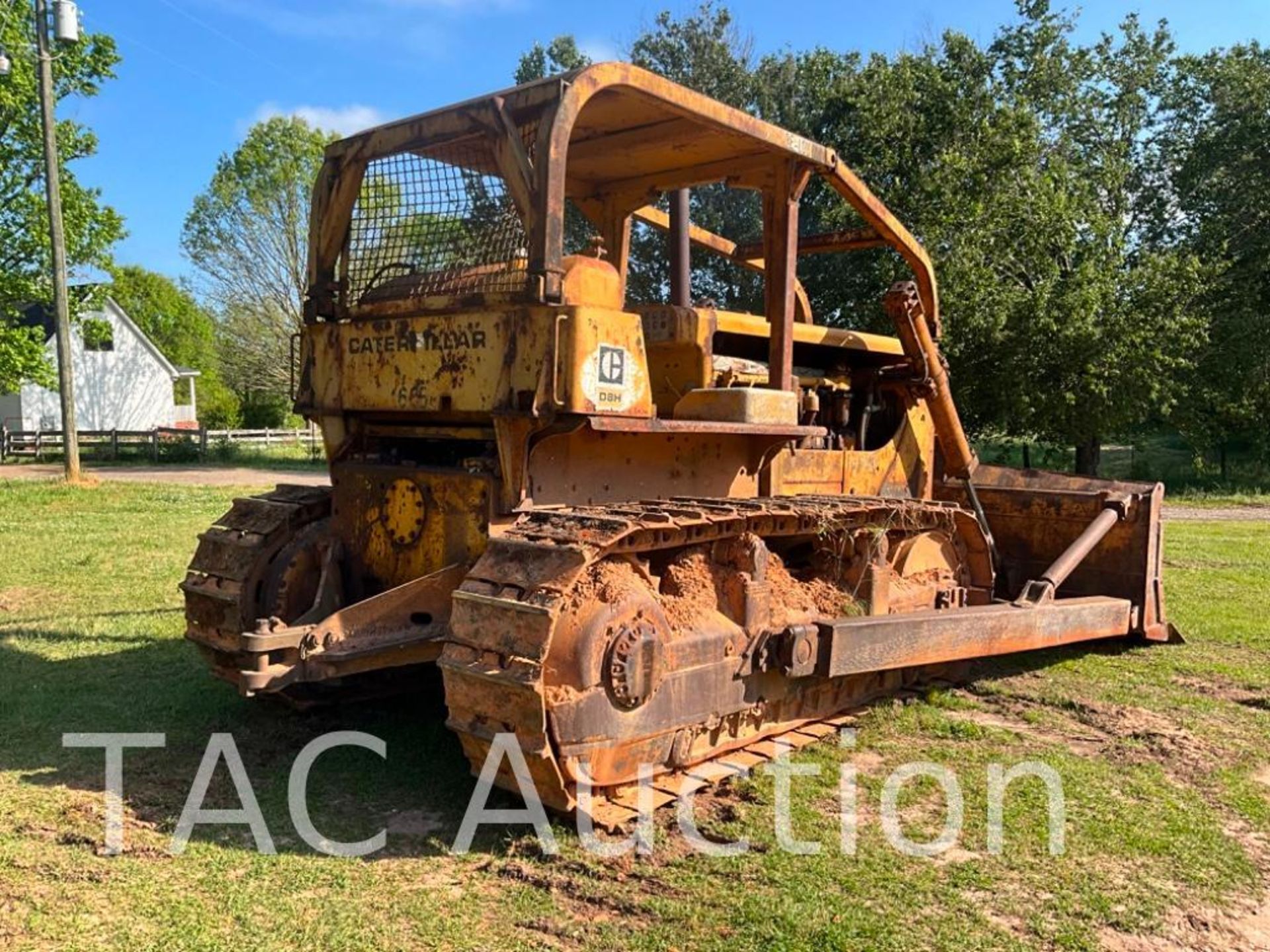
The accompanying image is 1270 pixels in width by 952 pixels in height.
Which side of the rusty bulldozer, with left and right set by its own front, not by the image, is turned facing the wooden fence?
left

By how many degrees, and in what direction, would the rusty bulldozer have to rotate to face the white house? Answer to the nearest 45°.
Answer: approximately 90° to its left

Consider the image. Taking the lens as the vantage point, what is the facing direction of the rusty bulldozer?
facing away from the viewer and to the right of the viewer

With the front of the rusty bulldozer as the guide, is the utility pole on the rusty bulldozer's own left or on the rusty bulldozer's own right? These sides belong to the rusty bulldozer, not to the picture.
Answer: on the rusty bulldozer's own left

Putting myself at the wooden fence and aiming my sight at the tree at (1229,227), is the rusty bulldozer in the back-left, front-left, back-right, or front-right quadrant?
front-right

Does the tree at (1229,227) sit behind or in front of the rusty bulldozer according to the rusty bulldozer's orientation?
in front
